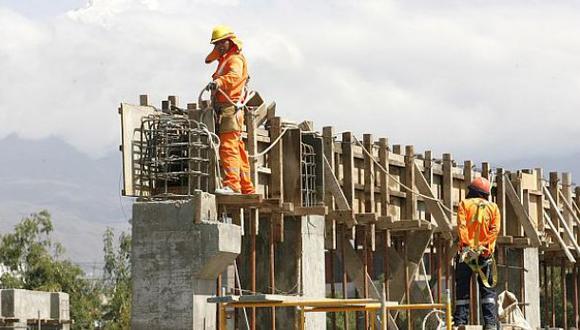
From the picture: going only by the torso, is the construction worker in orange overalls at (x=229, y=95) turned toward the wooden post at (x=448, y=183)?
no

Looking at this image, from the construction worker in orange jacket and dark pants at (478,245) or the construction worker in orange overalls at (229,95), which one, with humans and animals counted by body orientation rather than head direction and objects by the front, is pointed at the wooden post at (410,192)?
the construction worker in orange jacket and dark pants at (478,245)

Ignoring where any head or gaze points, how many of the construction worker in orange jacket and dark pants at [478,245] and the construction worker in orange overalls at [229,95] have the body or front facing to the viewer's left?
1

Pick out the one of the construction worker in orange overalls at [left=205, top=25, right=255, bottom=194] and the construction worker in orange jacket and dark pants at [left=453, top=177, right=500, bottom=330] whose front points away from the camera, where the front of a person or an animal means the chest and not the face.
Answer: the construction worker in orange jacket and dark pants at [left=453, top=177, right=500, bottom=330]

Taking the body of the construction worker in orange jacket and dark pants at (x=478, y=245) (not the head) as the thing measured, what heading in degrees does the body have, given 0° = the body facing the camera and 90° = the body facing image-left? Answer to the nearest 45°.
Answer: approximately 180°

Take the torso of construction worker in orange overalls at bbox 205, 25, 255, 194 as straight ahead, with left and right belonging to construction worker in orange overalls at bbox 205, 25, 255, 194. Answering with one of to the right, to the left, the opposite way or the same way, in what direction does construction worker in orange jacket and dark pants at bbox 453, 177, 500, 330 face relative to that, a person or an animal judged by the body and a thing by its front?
to the right

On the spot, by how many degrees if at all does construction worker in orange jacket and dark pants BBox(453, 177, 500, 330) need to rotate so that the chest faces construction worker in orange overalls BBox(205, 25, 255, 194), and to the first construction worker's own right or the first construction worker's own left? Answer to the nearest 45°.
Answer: approximately 90° to the first construction worker's own left

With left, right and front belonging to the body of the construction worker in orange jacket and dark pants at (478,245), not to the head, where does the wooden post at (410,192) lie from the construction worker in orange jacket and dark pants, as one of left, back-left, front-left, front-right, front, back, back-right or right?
front

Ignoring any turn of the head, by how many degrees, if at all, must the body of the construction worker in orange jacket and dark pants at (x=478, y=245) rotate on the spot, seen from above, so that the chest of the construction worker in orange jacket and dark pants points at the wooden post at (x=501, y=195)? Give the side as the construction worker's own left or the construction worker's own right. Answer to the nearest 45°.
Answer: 0° — they already face it

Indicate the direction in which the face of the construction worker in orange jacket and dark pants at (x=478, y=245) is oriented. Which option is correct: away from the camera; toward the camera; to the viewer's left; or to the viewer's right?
away from the camera

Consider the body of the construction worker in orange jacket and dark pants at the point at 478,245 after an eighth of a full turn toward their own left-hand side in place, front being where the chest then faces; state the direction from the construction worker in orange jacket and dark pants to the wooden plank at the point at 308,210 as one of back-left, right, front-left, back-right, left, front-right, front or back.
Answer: front

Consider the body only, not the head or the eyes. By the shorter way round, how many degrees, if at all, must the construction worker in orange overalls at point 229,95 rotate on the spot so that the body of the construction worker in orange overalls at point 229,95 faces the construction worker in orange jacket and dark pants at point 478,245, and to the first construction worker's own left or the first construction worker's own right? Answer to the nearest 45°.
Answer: approximately 180°

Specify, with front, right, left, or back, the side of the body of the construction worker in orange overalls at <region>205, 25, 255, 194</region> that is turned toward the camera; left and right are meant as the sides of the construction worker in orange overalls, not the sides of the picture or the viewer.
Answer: left

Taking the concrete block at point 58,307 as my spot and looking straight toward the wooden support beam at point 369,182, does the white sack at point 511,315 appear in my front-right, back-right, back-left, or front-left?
front-right

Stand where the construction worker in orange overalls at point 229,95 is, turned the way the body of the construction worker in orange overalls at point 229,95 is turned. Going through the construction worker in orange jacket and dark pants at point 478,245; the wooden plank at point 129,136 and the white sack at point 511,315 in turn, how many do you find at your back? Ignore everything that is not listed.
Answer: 2
